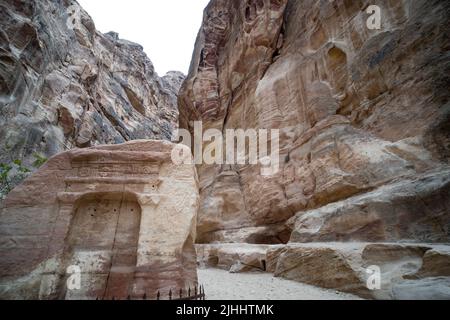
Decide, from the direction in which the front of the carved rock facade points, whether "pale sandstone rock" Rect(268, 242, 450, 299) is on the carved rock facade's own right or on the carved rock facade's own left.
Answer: on the carved rock facade's own left

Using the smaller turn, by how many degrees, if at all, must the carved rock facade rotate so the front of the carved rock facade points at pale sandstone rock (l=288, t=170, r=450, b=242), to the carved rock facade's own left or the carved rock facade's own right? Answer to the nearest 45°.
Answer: approximately 90° to the carved rock facade's own left

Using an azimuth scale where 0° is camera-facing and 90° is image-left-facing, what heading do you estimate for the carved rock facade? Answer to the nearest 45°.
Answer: approximately 0°

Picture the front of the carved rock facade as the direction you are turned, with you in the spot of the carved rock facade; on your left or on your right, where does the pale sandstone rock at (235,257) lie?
on your left
